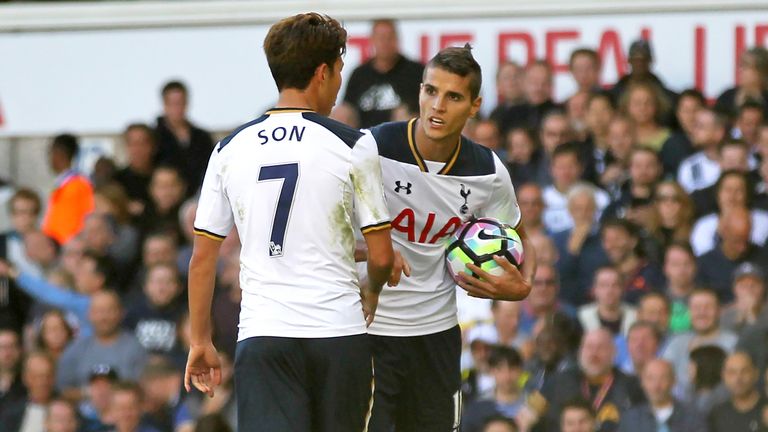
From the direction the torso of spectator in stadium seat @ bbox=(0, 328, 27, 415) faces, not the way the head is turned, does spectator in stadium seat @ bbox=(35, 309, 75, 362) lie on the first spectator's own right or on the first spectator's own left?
on the first spectator's own left

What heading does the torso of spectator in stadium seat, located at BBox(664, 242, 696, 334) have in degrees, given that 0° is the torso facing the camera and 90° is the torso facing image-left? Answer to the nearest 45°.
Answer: approximately 0°

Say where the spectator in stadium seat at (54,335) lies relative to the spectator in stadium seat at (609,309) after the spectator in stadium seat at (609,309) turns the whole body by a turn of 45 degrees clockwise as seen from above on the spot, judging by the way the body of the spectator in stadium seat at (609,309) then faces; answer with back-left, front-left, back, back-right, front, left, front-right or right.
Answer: front-right

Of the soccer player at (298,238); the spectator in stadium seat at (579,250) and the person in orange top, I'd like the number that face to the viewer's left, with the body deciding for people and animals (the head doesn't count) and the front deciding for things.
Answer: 1

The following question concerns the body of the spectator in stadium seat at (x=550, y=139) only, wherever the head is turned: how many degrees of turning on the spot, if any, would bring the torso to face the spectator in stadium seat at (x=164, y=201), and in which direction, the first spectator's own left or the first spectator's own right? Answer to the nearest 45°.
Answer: approximately 45° to the first spectator's own right

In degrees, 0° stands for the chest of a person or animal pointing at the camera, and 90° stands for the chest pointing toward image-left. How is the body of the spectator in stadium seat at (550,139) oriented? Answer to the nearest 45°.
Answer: approximately 45°
